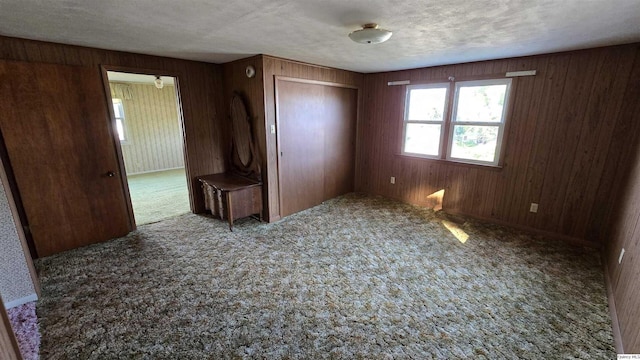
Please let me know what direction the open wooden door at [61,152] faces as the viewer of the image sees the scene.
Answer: facing the viewer and to the right of the viewer

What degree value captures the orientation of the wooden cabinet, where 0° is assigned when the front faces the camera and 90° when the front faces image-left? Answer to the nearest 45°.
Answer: approximately 45°

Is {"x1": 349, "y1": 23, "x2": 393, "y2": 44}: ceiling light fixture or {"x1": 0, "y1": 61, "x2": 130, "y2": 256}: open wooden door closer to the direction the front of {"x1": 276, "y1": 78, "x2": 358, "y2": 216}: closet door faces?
the ceiling light fixture

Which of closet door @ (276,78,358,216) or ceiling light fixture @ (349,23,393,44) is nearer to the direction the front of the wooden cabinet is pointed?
the ceiling light fixture

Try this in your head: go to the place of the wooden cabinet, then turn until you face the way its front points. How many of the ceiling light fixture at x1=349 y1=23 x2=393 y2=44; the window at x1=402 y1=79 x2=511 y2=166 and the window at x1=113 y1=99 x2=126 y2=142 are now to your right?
1

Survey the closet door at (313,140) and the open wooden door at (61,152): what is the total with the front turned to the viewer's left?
0

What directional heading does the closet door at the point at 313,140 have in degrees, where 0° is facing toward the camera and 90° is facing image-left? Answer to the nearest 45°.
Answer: approximately 315°

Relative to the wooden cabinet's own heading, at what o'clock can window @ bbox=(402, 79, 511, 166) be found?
The window is roughly at 8 o'clock from the wooden cabinet.

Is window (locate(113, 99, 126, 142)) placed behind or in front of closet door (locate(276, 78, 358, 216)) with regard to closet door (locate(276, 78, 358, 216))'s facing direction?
behind

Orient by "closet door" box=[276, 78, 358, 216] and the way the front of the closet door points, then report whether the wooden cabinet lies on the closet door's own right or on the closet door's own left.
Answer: on the closet door's own right

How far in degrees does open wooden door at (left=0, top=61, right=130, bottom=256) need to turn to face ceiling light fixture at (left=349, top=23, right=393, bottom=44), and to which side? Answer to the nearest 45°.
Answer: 0° — it already faces it

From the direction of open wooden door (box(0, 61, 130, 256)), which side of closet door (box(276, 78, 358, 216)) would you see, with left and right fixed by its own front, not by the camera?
right
